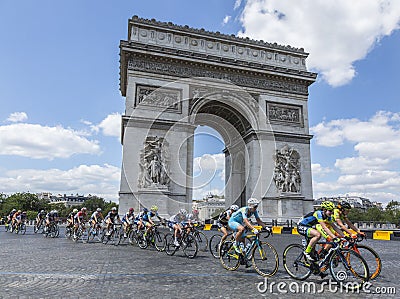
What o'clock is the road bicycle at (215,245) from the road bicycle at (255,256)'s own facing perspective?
the road bicycle at (215,245) is roughly at 7 o'clock from the road bicycle at (255,256).

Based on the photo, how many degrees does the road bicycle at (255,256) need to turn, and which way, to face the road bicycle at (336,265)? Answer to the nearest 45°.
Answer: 0° — it already faces it

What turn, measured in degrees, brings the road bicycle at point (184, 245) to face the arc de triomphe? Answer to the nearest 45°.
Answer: approximately 135° to its left

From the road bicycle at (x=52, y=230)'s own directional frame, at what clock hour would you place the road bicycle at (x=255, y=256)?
the road bicycle at (x=255, y=256) is roughly at 1 o'clock from the road bicycle at (x=52, y=230).

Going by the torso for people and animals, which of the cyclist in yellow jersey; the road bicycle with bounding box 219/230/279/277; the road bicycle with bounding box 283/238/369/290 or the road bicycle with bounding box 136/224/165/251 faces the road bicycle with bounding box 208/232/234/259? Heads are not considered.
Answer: the road bicycle with bounding box 136/224/165/251

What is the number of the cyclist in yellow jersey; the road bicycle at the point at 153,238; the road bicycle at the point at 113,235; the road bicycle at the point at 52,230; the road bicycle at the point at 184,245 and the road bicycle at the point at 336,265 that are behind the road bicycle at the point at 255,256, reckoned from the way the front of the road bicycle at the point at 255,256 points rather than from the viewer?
4

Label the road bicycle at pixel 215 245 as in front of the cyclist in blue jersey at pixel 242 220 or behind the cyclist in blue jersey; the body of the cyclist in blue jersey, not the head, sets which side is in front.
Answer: behind

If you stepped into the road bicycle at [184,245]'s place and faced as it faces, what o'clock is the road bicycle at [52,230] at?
the road bicycle at [52,230] is roughly at 6 o'clock from the road bicycle at [184,245].

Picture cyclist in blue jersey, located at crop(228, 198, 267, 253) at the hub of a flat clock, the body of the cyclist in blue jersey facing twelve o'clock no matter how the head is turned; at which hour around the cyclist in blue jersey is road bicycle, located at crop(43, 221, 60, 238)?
The road bicycle is roughly at 6 o'clock from the cyclist in blue jersey.

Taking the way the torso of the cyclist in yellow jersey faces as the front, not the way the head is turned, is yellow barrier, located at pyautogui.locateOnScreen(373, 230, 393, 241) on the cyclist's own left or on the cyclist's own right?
on the cyclist's own left

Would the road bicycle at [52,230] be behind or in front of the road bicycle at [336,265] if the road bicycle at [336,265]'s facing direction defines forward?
behind

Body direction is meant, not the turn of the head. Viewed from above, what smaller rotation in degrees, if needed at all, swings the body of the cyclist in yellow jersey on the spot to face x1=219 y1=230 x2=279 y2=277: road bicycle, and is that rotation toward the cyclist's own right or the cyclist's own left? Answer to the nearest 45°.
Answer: approximately 135° to the cyclist's own right
